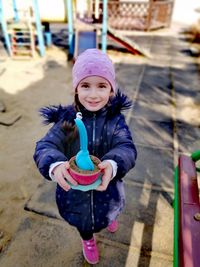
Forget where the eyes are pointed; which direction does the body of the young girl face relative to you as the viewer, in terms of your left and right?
facing the viewer

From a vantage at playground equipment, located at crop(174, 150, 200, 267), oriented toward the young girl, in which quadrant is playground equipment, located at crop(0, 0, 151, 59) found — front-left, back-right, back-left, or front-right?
front-right

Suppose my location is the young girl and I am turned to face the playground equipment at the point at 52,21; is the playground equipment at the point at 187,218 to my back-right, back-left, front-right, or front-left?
back-right

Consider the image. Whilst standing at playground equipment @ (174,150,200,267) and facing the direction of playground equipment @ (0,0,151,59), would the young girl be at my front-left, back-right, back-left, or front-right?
front-left

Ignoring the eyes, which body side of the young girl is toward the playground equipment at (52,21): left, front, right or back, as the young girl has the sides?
back

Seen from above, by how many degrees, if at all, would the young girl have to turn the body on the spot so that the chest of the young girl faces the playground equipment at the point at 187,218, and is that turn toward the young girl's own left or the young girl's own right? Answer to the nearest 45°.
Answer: approximately 45° to the young girl's own left

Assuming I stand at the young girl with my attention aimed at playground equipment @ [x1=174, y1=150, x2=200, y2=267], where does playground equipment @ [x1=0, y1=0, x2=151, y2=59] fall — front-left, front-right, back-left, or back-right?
back-left
